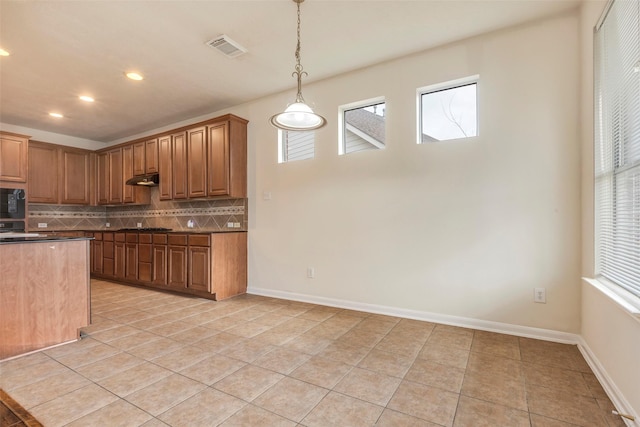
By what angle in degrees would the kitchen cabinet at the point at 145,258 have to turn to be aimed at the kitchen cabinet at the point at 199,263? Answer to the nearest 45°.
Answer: approximately 90° to its left

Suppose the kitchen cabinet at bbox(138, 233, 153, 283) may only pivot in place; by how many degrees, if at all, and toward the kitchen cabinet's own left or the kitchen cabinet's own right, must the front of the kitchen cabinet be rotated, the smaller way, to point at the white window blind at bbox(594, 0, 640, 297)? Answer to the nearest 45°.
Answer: approximately 90° to the kitchen cabinet's own left

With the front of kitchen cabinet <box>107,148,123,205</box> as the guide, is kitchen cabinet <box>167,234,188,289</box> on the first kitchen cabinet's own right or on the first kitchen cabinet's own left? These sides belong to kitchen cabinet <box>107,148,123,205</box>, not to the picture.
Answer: on the first kitchen cabinet's own left

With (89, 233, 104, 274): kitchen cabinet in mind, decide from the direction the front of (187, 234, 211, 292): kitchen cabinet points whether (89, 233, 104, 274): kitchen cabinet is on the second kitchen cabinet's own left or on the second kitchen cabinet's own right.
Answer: on the second kitchen cabinet's own right

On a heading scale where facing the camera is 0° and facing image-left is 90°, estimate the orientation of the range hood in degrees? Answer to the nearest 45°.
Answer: approximately 45°

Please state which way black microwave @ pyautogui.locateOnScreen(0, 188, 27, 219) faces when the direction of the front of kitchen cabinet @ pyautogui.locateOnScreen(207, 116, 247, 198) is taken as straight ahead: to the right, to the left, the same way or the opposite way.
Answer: to the left

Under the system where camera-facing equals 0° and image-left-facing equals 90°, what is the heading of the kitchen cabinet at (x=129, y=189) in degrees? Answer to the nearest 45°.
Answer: approximately 45°
